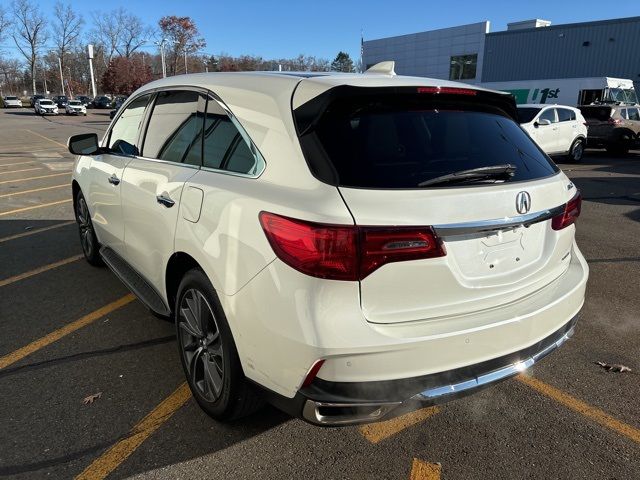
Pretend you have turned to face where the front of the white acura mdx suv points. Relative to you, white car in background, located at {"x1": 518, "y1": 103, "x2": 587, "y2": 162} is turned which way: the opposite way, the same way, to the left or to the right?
to the left

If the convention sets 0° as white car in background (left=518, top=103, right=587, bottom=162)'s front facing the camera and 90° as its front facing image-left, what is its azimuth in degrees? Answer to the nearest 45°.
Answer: approximately 45°

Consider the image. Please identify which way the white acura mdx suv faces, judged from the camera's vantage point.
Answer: facing away from the viewer and to the left of the viewer

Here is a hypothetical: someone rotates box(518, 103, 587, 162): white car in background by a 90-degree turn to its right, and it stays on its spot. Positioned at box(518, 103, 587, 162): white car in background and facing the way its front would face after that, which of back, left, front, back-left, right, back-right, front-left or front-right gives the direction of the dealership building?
front-right

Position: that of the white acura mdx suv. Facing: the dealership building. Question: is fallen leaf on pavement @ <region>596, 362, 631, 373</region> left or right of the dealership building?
right

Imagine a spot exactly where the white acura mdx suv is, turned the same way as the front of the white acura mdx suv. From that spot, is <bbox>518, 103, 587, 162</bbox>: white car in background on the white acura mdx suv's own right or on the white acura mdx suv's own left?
on the white acura mdx suv's own right

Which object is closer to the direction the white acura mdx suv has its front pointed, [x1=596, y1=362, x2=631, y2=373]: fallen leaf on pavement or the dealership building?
the dealership building

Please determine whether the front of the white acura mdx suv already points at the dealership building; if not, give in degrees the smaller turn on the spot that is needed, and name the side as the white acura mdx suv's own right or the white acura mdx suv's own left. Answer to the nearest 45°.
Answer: approximately 45° to the white acura mdx suv's own right
